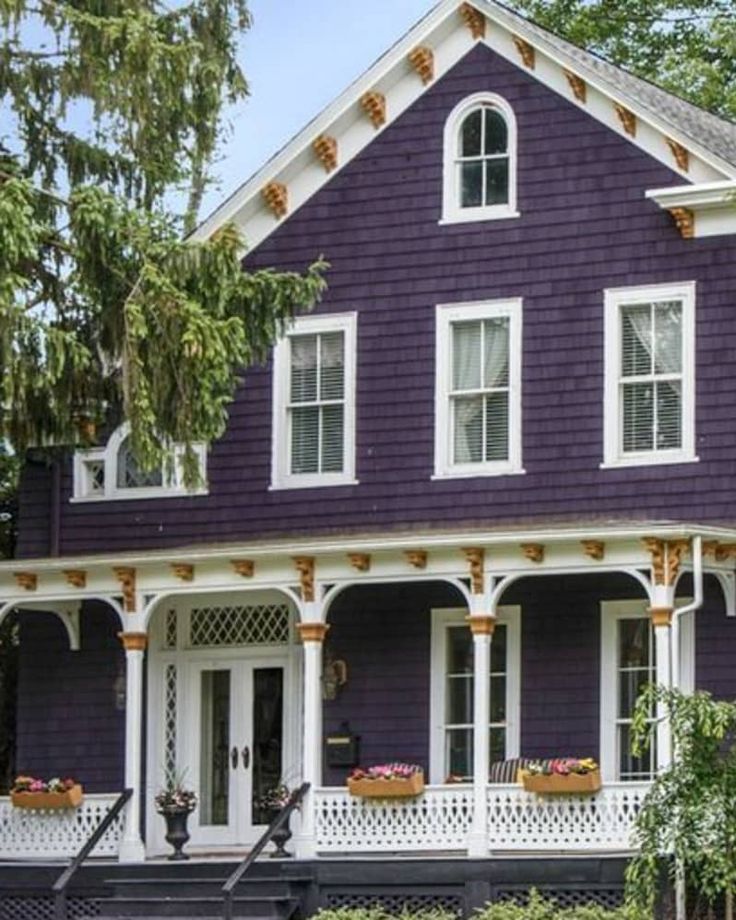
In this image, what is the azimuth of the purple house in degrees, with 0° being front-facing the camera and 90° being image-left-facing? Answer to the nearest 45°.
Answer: approximately 0°
